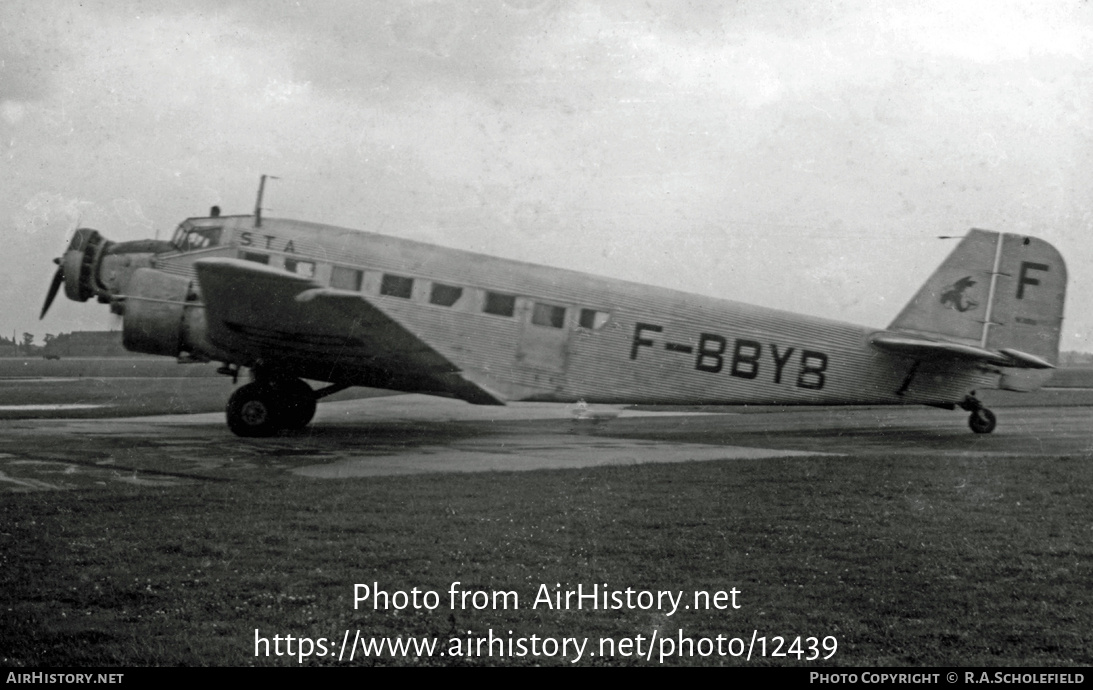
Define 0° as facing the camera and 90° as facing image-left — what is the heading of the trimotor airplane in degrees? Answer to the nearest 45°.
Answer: approximately 90°
